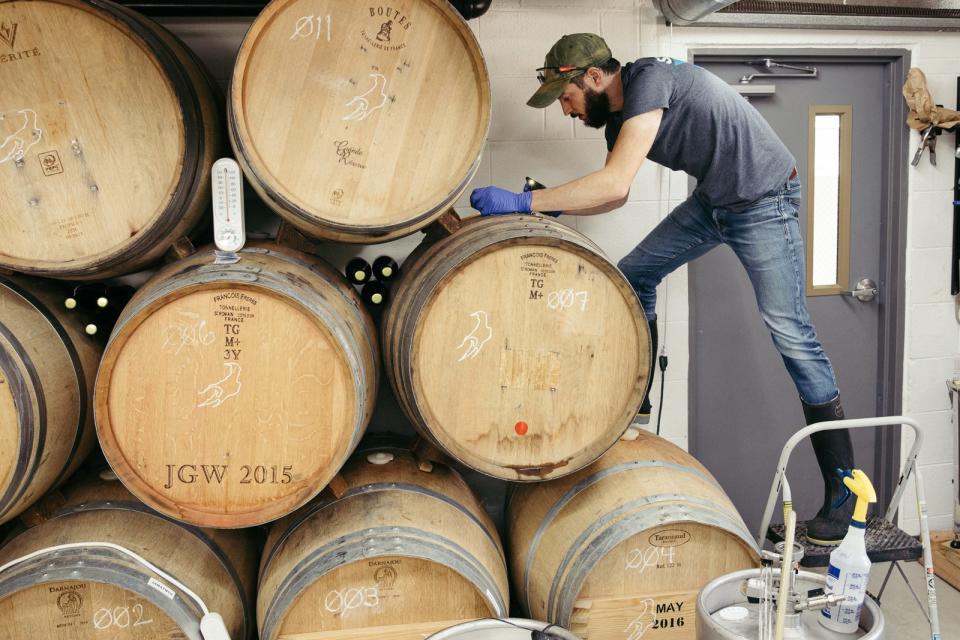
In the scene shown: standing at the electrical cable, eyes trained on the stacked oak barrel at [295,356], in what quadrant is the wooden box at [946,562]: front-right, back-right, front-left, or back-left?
back-left

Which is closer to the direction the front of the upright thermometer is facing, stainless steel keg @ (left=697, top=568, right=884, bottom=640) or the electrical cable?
the stainless steel keg

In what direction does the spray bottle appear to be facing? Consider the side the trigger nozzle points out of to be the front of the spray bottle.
to the viewer's left

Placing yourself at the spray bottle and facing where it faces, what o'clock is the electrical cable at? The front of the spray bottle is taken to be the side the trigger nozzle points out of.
The electrical cable is roughly at 2 o'clock from the spray bottle.

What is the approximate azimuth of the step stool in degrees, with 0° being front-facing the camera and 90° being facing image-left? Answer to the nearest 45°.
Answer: approximately 135°

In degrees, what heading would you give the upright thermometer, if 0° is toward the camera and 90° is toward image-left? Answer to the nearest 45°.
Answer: approximately 0°

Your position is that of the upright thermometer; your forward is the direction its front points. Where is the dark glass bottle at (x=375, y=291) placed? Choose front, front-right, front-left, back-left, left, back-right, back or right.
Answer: back-left

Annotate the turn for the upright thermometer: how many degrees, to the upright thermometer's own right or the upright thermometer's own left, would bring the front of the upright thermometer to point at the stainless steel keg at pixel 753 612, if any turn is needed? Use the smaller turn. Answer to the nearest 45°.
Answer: approximately 45° to the upright thermometer's own left

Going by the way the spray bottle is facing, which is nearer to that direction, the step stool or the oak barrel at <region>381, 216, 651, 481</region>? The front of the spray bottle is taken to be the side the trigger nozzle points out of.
the oak barrel
